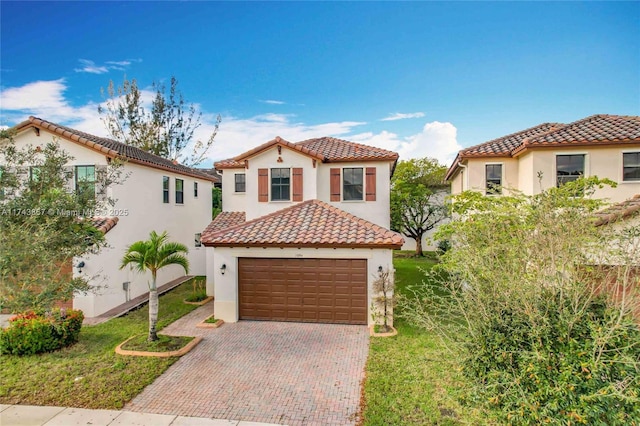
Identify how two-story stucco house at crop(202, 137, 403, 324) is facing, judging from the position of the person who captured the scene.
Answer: facing the viewer

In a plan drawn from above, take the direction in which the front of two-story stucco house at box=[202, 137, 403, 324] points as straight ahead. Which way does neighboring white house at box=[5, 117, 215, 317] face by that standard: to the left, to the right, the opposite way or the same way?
the same way

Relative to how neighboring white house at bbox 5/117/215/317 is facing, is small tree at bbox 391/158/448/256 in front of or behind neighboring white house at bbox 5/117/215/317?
behind

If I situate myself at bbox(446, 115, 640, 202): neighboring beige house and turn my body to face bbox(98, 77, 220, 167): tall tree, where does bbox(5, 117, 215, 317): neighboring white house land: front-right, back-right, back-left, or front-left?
front-left

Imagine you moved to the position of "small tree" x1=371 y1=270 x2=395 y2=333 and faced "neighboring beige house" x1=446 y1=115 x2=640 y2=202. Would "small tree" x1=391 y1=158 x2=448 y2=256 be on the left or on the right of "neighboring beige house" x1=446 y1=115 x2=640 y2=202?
left

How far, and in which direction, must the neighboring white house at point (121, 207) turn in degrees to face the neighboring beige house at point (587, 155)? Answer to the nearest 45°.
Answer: approximately 90° to its left

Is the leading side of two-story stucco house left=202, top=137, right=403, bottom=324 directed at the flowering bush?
no

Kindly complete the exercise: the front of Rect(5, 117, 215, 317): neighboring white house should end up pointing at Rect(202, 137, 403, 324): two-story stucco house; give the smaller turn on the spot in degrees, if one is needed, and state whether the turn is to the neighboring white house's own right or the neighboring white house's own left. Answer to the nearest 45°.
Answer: approximately 90° to the neighboring white house's own left

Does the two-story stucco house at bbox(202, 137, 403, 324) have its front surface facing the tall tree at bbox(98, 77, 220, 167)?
no

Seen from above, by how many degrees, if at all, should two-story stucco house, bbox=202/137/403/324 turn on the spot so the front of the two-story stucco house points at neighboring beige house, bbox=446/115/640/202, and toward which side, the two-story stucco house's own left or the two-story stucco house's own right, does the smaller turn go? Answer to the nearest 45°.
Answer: approximately 90° to the two-story stucco house's own left

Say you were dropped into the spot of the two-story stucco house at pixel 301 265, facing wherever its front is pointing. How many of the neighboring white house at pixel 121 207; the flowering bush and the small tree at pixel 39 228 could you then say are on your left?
0

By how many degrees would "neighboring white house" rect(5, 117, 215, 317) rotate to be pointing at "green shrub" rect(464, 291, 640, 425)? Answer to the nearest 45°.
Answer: approximately 45° to its left

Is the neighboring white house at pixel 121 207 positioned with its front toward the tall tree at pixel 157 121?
no

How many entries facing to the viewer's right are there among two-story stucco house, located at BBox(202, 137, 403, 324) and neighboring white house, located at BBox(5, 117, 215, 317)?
0

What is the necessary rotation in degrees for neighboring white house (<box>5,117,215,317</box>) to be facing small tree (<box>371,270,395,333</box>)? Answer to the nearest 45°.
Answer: approximately 90° to its left
